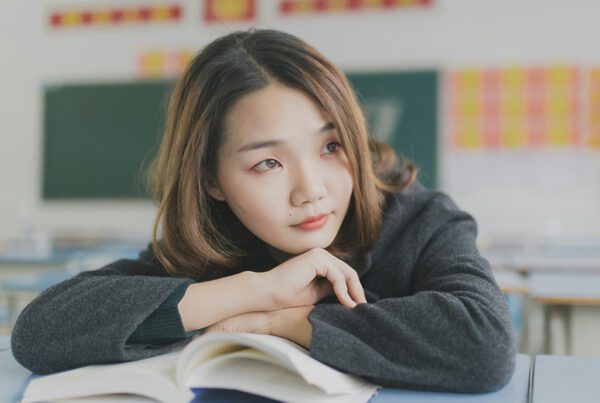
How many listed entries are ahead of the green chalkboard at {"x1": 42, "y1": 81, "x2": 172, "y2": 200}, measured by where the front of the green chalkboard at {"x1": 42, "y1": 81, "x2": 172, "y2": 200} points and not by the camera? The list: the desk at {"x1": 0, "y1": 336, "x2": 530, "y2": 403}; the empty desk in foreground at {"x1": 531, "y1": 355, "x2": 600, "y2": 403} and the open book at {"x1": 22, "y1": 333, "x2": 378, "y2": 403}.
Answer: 3

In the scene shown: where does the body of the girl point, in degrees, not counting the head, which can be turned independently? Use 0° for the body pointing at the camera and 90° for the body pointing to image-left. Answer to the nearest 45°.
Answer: approximately 0°

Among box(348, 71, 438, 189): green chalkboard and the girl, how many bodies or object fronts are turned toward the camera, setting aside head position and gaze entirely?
2

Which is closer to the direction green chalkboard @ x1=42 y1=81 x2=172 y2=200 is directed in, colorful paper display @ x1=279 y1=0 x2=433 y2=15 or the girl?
the girl

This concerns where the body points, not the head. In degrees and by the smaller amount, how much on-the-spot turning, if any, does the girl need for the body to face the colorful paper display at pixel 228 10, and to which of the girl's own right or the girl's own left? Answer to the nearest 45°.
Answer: approximately 180°

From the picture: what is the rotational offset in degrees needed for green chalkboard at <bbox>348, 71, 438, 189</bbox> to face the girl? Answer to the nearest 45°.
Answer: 0° — it already faces them
